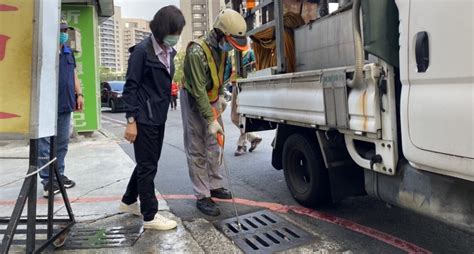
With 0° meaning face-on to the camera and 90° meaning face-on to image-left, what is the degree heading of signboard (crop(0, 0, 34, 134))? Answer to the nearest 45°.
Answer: approximately 0°

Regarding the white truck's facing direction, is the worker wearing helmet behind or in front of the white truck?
behind

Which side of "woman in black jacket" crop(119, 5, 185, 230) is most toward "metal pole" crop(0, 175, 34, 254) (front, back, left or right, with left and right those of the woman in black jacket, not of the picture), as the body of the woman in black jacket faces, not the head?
right

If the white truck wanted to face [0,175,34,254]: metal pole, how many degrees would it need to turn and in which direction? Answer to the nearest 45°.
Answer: approximately 135° to its right

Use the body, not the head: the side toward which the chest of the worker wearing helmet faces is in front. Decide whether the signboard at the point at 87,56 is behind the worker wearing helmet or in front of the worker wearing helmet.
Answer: behind
